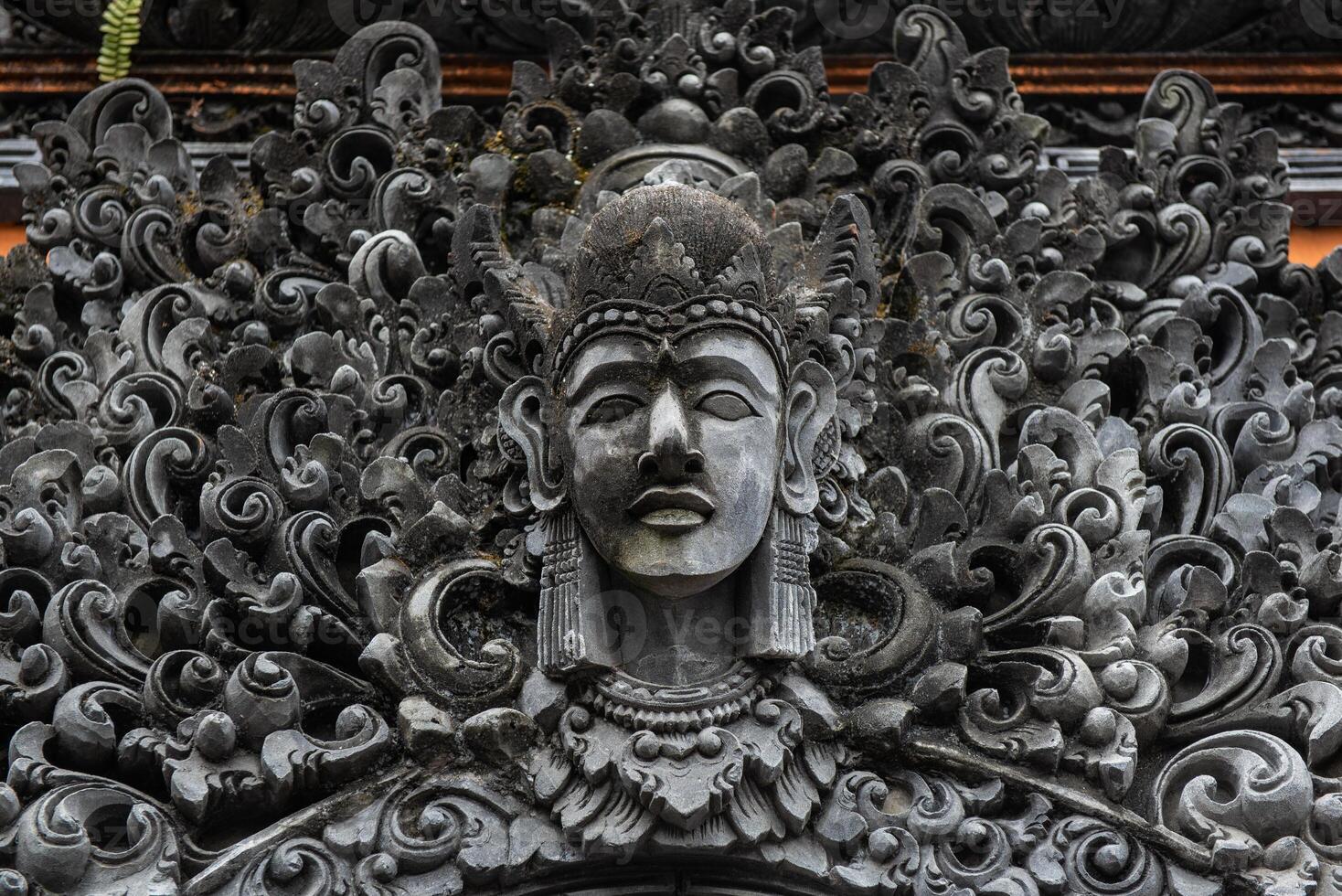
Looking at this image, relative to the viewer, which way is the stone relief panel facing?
toward the camera

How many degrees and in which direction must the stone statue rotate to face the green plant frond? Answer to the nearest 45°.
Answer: approximately 135° to its right

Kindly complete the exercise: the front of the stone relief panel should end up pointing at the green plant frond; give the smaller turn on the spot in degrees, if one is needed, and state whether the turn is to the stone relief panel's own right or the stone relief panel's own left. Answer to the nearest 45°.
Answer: approximately 135° to the stone relief panel's own right

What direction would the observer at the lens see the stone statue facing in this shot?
facing the viewer
